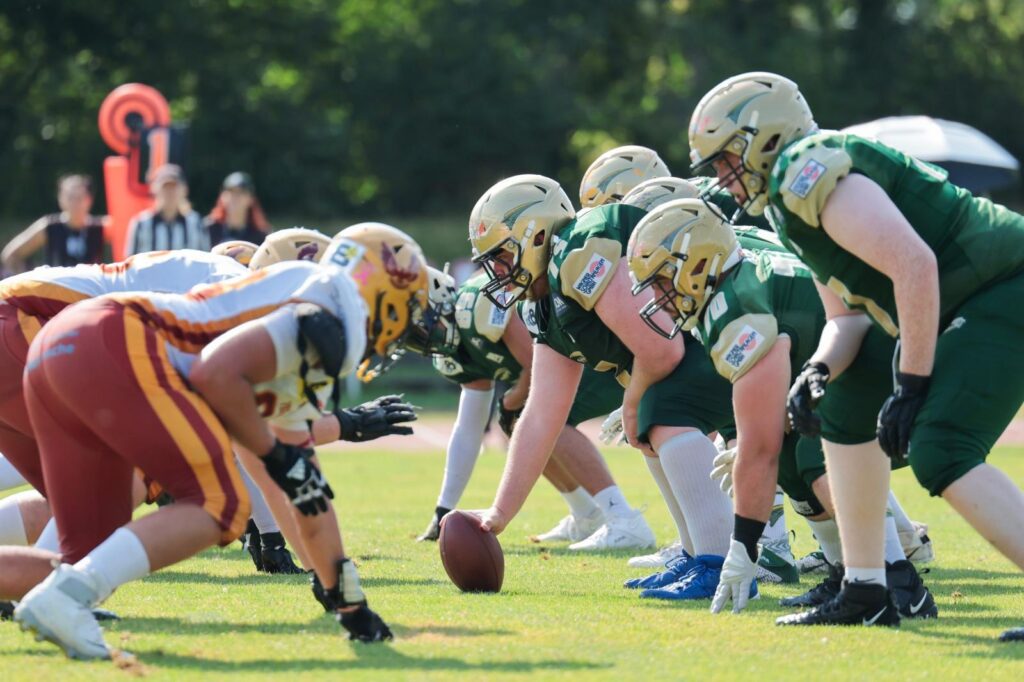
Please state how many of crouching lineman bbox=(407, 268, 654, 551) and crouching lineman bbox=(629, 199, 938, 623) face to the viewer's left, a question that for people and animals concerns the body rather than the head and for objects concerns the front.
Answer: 2

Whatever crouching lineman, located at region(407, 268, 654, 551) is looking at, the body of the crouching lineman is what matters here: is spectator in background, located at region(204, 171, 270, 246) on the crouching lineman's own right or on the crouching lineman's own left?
on the crouching lineman's own right

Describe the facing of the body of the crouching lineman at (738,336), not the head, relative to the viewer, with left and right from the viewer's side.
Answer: facing to the left of the viewer

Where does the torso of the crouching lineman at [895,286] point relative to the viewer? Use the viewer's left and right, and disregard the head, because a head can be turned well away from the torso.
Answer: facing to the left of the viewer

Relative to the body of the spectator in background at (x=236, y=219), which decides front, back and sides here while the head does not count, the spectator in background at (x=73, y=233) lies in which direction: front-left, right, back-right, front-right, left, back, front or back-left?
back-right

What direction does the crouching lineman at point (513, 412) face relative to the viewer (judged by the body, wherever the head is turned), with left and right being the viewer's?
facing to the left of the viewer

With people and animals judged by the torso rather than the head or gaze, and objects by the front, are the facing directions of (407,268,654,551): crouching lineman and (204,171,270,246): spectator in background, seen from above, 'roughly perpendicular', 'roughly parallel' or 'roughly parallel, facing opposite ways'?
roughly perpendicular

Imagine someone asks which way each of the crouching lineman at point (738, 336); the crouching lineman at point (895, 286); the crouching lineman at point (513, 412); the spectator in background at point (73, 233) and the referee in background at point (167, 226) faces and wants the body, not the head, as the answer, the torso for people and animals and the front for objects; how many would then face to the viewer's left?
3
